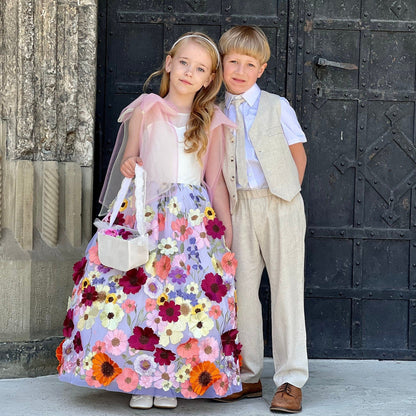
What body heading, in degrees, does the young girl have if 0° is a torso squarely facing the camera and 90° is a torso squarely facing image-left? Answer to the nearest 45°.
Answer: approximately 0°

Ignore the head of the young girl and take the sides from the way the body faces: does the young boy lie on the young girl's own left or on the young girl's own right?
on the young girl's own left

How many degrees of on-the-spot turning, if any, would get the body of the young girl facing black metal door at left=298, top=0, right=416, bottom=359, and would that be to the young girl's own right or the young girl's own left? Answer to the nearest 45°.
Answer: approximately 135° to the young girl's own left

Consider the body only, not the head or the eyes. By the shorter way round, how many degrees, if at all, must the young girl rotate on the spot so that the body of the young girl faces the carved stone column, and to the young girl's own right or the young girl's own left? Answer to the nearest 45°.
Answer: approximately 135° to the young girl's own right
